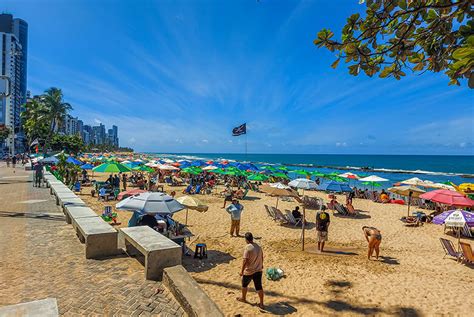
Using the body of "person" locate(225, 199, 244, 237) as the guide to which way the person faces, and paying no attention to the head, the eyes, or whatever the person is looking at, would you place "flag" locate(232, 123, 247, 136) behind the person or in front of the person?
behind

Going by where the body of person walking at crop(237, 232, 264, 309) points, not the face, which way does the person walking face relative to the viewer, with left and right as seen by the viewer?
facing away from the viewer and to the left of the viewer

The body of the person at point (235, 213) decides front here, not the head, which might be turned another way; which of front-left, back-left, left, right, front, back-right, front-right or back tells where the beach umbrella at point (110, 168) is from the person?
back-right

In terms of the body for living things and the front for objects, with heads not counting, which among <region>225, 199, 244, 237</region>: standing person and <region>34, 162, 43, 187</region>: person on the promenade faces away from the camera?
<region>34, 162, 43, 187</region>: person on the promenade

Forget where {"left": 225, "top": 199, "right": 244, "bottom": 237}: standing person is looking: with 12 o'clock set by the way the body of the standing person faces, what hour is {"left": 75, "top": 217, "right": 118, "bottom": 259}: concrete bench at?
The concrete bench is roughly at 1 o'clock from the standing person.

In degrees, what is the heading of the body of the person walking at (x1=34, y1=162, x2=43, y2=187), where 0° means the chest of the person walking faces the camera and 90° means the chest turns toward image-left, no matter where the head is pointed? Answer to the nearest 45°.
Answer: approximately 180°

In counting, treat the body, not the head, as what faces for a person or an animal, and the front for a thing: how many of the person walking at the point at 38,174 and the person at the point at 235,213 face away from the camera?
1

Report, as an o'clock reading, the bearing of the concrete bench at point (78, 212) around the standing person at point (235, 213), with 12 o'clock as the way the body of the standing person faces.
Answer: The concrete bench is roughly at 2 o'clock from the standing person.

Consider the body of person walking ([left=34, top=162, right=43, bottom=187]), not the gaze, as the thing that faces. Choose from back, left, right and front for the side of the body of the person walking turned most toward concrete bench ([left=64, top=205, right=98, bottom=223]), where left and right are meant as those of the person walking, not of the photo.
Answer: back

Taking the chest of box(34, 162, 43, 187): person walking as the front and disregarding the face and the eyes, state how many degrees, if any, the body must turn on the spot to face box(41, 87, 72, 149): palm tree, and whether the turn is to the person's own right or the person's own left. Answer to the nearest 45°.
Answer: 0° — they already face it

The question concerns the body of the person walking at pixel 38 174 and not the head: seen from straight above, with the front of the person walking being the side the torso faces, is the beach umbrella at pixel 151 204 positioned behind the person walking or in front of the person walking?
behind
